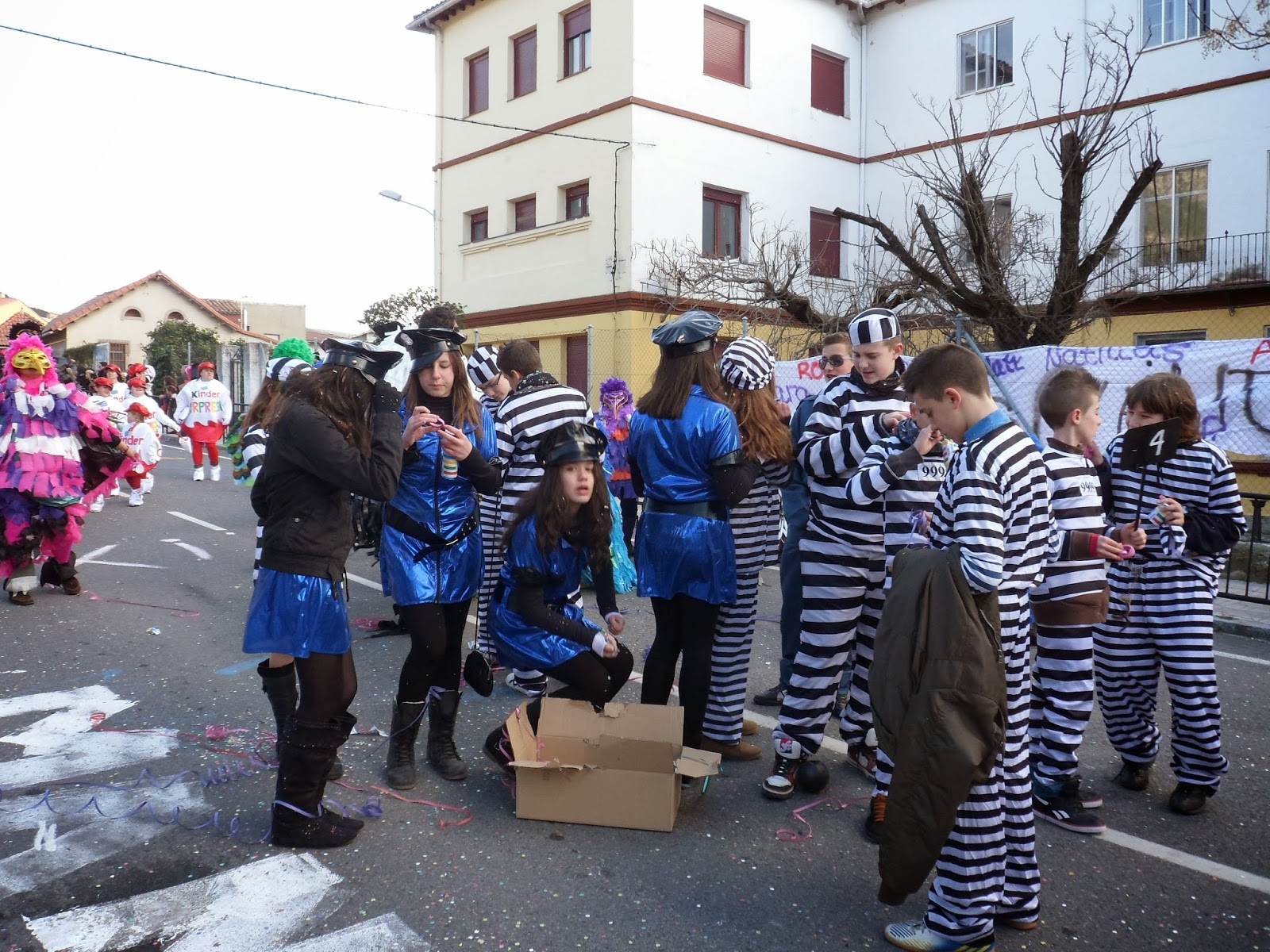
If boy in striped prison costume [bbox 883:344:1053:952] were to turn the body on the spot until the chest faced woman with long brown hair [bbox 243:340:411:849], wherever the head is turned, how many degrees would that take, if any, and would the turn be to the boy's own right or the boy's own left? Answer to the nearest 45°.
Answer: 0° — they already face them

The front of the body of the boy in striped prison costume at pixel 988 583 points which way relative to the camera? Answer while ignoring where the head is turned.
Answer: to the viewer's left

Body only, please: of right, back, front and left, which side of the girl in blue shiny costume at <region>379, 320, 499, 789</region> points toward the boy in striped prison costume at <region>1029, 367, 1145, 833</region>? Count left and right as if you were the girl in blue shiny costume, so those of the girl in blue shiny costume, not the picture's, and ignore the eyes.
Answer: left

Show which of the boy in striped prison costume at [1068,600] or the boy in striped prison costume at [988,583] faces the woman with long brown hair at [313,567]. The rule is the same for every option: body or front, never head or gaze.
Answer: the boy in striped prison costume at [988,583]

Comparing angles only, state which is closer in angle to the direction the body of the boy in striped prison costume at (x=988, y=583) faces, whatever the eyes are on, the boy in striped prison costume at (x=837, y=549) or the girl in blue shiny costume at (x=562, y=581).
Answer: the girl in blue shiny costume

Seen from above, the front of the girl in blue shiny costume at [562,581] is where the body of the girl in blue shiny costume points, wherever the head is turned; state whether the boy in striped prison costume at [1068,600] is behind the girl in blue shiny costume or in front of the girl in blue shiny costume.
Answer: in front

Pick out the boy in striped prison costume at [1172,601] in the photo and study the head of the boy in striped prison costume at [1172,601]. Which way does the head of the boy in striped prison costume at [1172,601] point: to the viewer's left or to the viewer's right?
to the viewer's left

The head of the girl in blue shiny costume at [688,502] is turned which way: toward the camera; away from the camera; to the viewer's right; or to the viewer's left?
away from the camera

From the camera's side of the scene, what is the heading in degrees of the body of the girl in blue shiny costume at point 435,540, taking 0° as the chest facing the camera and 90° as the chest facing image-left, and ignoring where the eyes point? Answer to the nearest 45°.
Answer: approximately 0°

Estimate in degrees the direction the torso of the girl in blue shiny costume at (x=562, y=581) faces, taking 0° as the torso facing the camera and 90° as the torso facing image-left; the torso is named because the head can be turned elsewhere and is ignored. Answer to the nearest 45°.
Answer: approximately 315°
